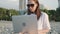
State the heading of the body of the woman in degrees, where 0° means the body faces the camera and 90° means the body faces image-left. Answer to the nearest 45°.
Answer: approximately 45°
